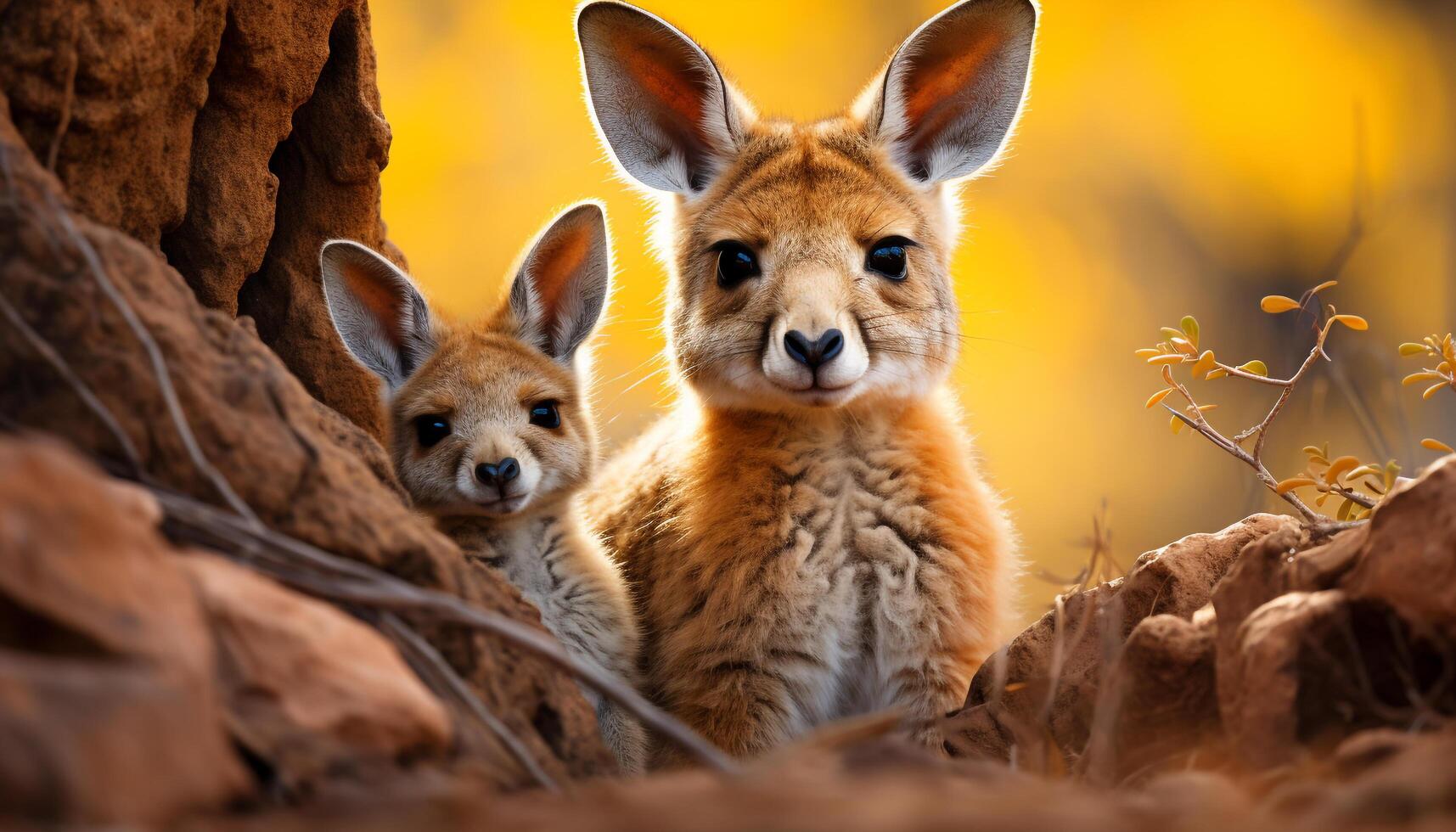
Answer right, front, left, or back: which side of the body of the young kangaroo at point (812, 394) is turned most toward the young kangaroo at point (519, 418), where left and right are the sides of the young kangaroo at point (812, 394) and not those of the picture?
right

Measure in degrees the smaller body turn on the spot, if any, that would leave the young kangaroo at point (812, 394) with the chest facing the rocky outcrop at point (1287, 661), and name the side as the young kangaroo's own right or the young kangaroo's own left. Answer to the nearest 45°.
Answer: approximately 45° to the young kangaroo's own left

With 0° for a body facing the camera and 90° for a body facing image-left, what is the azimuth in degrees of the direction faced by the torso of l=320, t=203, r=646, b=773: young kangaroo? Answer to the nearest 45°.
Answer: approximately 0°

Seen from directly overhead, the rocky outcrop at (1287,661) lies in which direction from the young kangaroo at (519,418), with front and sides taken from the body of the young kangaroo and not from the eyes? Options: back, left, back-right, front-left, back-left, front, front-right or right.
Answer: front-left

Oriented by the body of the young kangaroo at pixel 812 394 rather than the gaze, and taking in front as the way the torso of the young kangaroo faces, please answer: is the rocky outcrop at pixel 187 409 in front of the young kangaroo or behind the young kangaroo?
in front

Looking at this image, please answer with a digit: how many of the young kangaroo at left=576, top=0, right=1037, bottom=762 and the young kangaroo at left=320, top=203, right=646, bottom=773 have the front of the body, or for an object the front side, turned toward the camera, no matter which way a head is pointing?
2

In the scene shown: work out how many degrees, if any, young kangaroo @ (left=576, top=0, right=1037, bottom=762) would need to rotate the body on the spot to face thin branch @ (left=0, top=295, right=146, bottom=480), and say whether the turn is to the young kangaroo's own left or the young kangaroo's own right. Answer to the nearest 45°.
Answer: approximately 45° to the young kangaroo's own right
